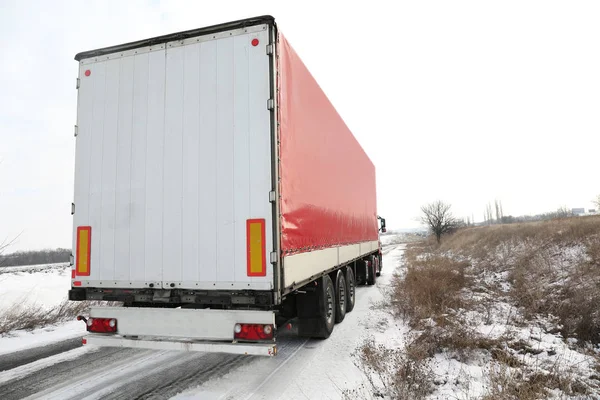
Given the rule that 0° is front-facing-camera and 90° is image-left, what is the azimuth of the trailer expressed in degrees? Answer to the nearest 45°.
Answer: approximately 225°

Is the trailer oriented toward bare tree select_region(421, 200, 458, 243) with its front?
yes
